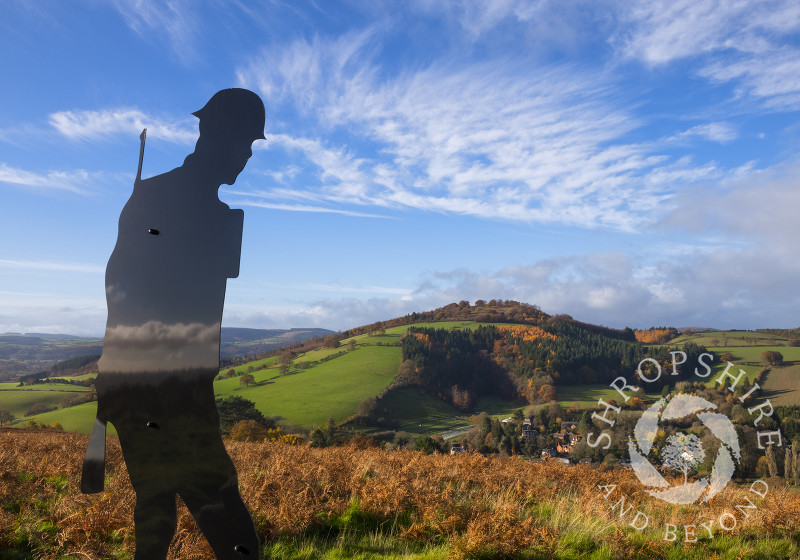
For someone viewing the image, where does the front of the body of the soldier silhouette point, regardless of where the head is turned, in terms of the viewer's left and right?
facing to the right of the viewer
